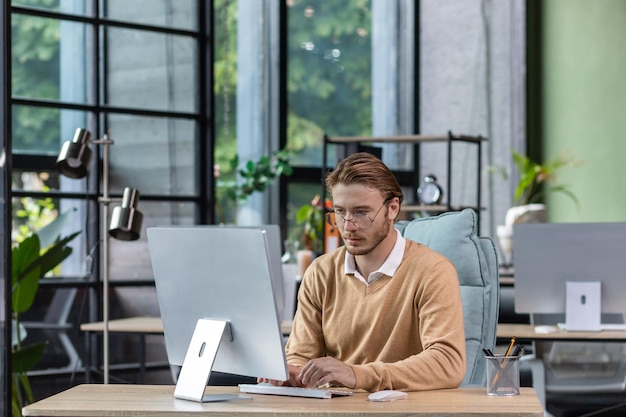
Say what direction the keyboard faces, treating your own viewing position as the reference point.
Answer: facing away from the viewer and to the right of the viewer

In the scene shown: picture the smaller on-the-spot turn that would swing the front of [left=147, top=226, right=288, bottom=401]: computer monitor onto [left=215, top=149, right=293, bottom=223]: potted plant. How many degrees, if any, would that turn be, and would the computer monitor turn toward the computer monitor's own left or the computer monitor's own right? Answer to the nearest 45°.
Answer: approximately 45° to the computer monitor's own left

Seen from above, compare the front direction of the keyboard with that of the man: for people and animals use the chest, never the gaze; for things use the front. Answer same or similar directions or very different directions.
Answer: very different directions

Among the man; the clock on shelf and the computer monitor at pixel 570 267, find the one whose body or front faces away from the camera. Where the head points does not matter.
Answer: the computer monitor

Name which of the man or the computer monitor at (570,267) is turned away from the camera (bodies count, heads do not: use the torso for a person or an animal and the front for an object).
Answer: the computer monitor

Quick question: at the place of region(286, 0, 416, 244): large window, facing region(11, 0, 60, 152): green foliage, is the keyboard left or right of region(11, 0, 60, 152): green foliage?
left

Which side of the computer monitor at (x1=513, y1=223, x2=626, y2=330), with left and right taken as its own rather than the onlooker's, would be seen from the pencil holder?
back

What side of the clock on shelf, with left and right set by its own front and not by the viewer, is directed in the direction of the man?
front

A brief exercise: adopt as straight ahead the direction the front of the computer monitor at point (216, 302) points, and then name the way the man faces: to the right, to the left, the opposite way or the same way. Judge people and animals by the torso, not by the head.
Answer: the opposite way

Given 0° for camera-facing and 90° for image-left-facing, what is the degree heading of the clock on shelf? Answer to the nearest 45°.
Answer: approximately 0°

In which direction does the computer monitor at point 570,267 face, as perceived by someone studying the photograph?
facing away from the viewer

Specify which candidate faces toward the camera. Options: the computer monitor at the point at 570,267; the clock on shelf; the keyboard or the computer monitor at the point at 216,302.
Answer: the clock on shelf

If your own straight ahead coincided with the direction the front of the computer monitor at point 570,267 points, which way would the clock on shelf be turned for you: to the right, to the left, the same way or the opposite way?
the opposite way

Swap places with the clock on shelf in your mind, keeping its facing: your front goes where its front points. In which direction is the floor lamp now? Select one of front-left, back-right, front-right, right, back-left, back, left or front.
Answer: front-right
